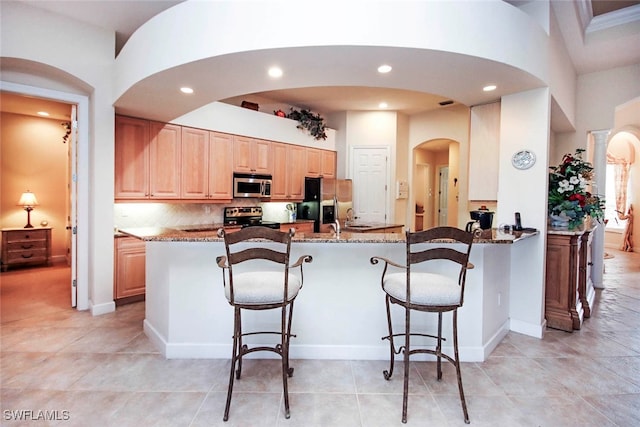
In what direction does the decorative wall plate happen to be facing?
toward the camera

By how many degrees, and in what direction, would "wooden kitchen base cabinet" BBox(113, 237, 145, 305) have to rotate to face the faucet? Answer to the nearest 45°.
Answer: approximately 45° to its left

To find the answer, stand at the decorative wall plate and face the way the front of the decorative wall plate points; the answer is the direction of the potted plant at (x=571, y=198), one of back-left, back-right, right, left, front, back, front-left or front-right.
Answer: back-left

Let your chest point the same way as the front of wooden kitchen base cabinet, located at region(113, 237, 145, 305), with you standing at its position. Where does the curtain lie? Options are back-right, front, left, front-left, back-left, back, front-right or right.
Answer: front-left

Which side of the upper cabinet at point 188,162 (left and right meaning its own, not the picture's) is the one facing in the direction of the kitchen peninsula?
front

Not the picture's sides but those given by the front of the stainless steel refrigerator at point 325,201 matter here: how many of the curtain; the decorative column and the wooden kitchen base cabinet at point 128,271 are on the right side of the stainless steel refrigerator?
1

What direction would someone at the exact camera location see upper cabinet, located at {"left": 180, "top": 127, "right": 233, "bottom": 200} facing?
facing the viewer and to the right of the viewer

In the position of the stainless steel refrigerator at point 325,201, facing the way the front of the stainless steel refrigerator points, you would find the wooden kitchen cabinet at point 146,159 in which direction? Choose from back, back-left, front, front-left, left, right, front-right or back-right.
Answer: right

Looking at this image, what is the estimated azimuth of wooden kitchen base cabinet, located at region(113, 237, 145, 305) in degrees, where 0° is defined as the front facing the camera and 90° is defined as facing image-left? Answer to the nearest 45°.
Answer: approximately 315°

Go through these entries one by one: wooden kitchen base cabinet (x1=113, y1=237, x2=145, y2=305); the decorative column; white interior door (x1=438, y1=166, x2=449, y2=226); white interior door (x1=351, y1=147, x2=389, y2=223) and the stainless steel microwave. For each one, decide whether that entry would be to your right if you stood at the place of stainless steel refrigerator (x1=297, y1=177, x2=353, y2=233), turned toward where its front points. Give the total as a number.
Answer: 2
